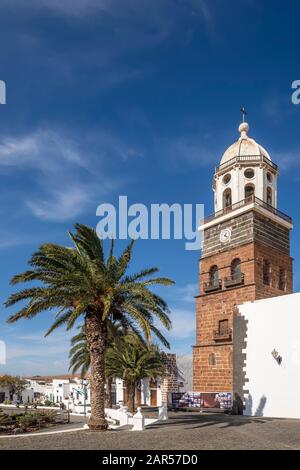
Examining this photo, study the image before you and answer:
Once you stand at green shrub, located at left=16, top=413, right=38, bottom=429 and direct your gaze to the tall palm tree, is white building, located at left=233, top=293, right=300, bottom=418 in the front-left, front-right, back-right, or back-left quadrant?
front-left

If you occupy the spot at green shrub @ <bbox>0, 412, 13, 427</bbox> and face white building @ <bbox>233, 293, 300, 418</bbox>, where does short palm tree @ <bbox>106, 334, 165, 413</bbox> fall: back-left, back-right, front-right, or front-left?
front-left

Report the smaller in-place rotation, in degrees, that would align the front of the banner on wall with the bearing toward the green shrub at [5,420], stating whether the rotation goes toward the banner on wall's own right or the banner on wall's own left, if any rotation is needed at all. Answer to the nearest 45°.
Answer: approximately 45° to the banner on wall's own right

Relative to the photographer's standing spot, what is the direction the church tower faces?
facing the viewer and to the left of the viewer

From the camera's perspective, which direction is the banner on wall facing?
toward the camera
